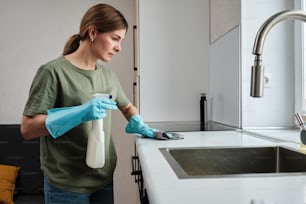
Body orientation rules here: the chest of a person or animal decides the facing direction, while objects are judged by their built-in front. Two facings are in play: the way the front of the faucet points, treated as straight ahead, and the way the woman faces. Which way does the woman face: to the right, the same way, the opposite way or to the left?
the opposite way

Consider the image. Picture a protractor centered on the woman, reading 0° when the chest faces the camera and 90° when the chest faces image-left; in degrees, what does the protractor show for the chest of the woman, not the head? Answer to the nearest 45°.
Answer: approximately 315°

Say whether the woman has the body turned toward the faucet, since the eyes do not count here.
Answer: yes

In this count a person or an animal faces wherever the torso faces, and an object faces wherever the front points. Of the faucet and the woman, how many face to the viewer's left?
1

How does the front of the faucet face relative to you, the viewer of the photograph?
facing to the left of the viewer
